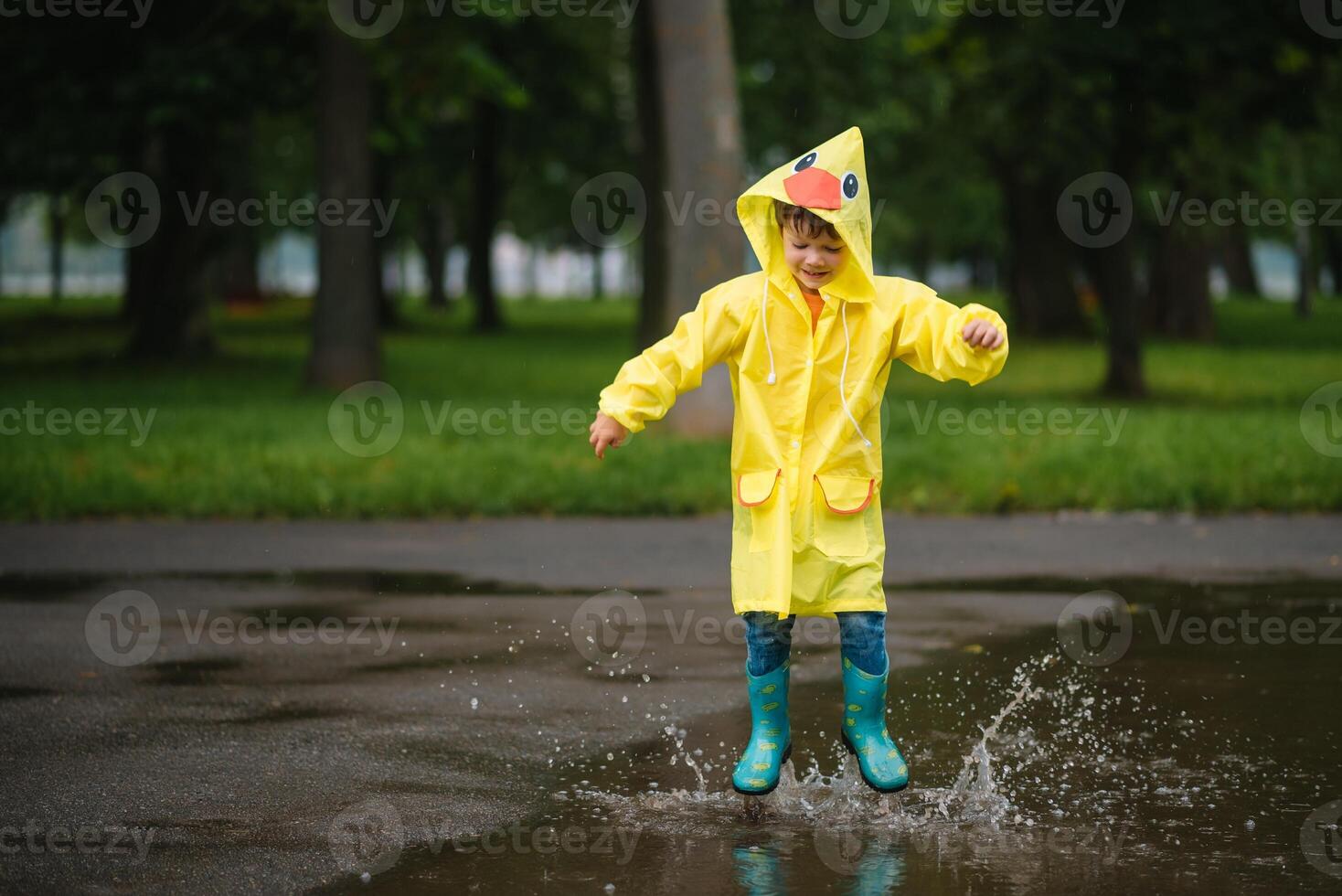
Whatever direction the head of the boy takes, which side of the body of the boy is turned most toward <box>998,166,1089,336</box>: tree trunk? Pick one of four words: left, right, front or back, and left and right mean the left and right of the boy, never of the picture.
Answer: back

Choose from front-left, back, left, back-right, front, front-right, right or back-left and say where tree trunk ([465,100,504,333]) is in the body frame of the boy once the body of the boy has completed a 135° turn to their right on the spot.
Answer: front-right

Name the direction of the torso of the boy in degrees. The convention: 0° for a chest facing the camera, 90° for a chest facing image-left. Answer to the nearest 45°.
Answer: approximately 0°

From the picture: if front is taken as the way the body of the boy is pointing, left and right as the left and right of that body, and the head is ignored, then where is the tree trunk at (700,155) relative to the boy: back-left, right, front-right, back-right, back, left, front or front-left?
back

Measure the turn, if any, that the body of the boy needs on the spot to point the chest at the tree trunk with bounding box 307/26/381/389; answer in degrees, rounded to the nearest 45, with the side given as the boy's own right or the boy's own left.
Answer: approximately 180°

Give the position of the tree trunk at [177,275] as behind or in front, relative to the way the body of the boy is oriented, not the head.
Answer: behind

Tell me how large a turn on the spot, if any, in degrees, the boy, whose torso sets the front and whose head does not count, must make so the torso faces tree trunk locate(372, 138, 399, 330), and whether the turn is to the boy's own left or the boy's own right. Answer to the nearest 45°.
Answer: approximately 180°

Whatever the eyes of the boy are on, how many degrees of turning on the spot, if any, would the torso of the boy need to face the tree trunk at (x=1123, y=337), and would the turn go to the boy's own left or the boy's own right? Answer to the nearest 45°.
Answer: approximately 180°

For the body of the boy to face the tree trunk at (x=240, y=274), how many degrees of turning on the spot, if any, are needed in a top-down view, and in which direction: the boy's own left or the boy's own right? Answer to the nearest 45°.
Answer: approximately 180°

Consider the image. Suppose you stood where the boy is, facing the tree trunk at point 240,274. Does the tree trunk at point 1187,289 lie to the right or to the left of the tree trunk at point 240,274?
right

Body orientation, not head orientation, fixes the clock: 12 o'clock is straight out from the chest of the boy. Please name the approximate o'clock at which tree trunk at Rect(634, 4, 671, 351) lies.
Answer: The tree trunk is roughly at 6 o'clock from the boy.
